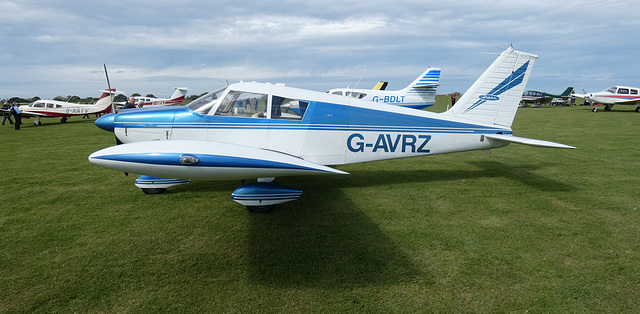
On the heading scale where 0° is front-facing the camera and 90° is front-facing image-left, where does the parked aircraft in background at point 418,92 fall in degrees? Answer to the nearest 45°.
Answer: approximately 90°

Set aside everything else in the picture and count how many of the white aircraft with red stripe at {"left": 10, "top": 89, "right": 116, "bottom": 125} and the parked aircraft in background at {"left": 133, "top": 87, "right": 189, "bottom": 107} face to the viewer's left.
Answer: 2

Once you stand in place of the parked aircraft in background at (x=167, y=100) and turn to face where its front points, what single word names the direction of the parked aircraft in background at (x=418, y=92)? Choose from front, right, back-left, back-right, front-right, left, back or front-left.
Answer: back-left

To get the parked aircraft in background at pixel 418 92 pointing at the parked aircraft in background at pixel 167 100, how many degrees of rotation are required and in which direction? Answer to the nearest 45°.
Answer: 0° — it already faces it

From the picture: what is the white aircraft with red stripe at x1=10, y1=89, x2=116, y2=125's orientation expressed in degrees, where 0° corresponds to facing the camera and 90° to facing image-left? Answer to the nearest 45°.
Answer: approximately 90°

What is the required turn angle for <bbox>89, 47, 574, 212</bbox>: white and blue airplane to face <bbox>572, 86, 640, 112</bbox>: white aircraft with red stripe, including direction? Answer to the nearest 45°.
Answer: approximately 135° to its right

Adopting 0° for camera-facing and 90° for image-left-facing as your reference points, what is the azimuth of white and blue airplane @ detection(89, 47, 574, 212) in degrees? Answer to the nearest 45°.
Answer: approximately 90°

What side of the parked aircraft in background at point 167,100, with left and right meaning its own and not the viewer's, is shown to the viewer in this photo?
left

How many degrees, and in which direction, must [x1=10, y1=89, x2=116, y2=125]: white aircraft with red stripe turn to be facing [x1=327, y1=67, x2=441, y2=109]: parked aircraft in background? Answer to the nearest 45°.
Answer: approximately 135° to its left

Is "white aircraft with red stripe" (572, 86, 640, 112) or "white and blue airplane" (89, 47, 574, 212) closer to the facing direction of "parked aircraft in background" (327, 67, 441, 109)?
the white and blue airplane

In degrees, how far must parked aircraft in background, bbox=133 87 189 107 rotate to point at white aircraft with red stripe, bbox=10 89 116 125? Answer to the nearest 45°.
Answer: approximately 45° to its left

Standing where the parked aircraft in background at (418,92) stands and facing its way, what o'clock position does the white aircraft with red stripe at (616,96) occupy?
The white aircraft with red stripe is roughly at 5 o'clock from the parked aircraft in background.

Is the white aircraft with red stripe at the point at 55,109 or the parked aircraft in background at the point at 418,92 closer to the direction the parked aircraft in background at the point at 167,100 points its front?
the white aircraft with red stripe
